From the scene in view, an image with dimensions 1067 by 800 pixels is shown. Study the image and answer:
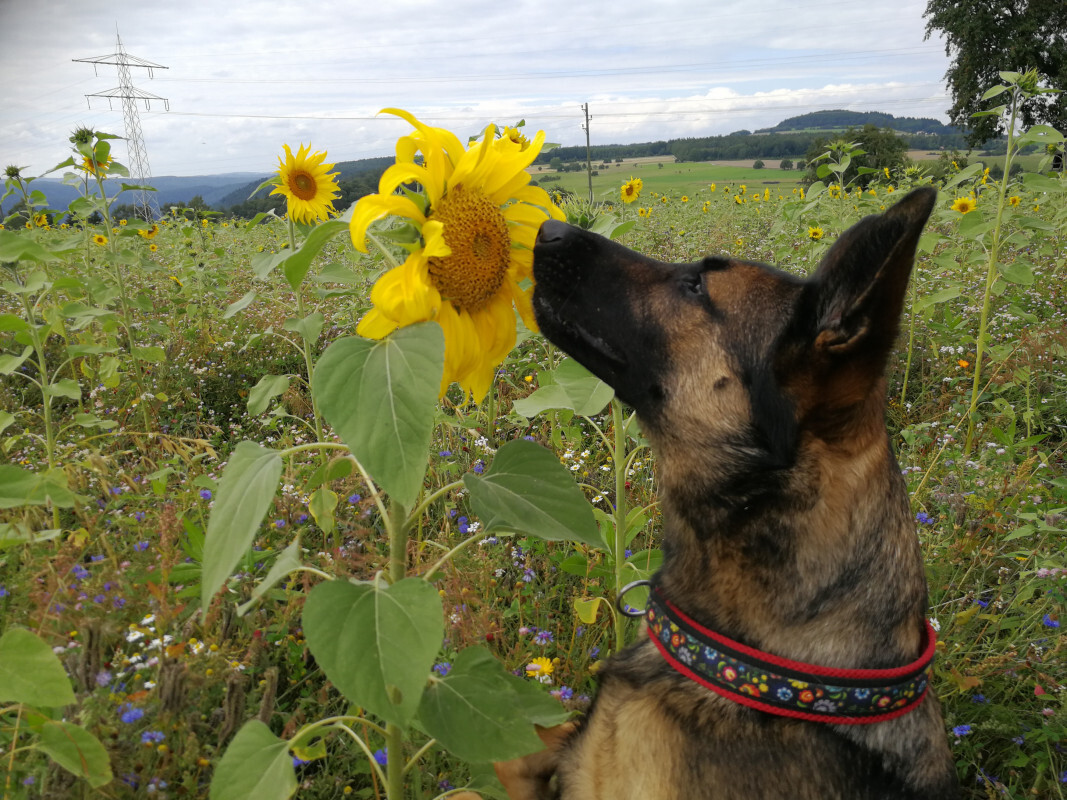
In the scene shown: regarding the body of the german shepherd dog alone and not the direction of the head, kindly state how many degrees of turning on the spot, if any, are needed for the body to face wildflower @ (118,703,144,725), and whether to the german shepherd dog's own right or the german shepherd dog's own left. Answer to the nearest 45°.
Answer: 0° — it already faces it

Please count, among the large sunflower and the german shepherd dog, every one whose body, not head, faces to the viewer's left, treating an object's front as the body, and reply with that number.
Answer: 1

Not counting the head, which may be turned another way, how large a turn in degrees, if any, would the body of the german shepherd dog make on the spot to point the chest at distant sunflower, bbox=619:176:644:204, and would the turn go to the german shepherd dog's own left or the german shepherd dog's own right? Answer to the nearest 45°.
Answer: approximately 90° to the german shepherd dog's own right

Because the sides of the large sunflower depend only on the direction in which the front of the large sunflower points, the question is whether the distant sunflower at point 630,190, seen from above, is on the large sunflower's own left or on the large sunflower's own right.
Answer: on the large sunflower's own left

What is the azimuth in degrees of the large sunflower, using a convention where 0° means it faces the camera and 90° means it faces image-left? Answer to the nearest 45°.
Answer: approximately 315°

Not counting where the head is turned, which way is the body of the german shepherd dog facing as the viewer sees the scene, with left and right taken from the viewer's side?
facing to the left of the viewer
